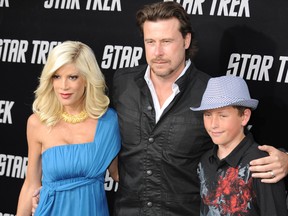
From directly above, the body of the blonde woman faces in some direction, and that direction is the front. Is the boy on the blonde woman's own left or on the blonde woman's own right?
on the blonde woman's own left

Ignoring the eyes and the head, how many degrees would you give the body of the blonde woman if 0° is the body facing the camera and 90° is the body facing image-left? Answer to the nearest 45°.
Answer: approximately 0°

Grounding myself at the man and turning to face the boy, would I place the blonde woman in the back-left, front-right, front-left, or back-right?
back-right

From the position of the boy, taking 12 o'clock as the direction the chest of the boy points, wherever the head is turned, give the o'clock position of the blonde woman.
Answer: The blonde woman is roughly at 2 o'clock from the boy.

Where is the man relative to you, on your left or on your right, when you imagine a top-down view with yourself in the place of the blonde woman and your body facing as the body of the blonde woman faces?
on your left

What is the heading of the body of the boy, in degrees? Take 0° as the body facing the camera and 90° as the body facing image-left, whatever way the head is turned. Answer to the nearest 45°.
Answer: approximately 45°
